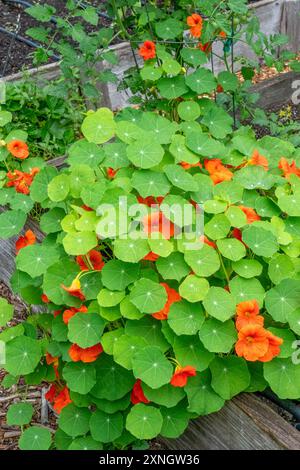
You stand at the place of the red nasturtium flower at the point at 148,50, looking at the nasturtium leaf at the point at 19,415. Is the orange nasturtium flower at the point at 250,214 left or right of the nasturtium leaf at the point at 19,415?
left

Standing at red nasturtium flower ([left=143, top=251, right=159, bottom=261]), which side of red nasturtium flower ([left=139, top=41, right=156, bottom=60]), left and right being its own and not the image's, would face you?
front

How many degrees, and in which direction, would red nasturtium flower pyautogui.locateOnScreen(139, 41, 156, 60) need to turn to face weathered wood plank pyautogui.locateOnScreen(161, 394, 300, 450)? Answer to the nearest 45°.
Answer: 0° — it already faces it

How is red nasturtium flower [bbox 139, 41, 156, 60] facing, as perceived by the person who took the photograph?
facing the viewer

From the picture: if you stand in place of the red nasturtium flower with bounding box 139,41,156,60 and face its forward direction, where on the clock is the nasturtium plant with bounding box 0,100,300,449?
The nasturtium plant is roughly at 12 o'clock from the red nasturtium flower.

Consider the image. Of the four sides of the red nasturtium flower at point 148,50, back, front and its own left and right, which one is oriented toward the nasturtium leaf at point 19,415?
front
